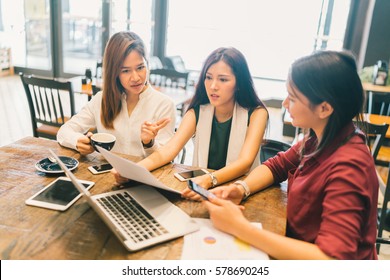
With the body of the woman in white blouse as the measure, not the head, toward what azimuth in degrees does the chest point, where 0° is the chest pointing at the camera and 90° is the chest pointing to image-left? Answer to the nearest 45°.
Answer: approximately 0°

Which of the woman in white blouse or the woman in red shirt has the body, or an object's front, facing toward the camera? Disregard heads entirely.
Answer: the woman in white blouse

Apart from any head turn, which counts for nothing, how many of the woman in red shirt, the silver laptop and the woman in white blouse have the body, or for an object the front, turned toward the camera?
1

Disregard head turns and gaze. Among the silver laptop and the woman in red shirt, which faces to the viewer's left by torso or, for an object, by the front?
the woman in red shirt

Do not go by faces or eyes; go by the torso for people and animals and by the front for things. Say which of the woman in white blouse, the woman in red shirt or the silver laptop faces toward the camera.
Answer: the woman in white blouse

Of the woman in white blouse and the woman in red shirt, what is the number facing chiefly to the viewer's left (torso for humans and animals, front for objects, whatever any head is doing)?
1

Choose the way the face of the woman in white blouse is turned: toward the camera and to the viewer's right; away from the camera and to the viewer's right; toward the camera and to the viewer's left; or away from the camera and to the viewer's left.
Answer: toward the camera and to the viewer's right

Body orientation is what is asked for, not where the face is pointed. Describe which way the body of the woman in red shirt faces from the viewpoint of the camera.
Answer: to the viewer's left

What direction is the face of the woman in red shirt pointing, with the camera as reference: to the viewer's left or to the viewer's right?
to the viewer's left

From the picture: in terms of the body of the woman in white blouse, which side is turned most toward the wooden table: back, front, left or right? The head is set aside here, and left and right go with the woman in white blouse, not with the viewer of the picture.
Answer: front
